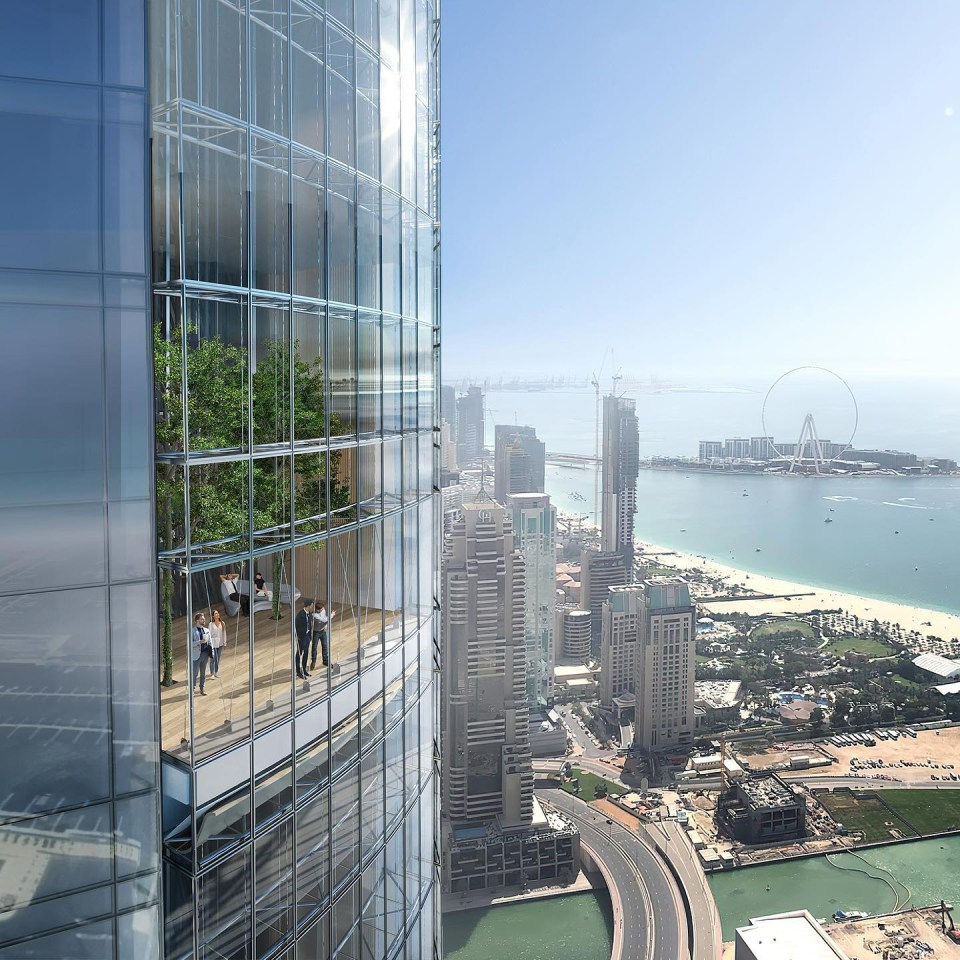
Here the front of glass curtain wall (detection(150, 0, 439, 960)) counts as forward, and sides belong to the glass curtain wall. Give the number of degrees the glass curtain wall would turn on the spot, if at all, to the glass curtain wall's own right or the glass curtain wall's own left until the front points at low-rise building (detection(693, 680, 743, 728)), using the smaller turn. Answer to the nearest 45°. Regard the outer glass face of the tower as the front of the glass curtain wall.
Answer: approximately 90° to the glass curtain wall's own left

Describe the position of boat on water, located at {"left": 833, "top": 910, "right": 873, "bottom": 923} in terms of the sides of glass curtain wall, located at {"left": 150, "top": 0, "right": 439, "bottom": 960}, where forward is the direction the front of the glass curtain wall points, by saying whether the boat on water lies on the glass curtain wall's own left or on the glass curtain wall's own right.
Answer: on the glass curtain wall's own left

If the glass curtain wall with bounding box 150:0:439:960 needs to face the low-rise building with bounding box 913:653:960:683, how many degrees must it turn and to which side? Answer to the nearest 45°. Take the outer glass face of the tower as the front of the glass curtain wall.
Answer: approximately 90° to its left

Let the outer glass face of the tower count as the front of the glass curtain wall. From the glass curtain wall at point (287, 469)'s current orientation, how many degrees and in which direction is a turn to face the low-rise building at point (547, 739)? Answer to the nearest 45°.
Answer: approximately 135° to its left

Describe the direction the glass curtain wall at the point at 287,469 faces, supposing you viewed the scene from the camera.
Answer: facing the viewer and to the right of the viewer
